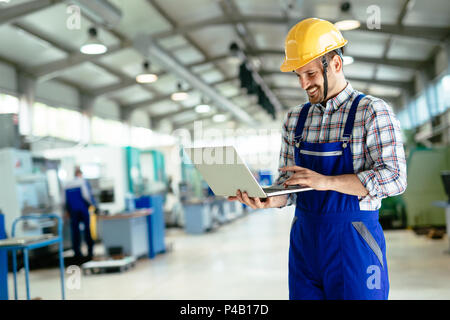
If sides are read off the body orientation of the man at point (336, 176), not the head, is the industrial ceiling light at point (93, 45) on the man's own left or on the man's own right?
on the man's own right

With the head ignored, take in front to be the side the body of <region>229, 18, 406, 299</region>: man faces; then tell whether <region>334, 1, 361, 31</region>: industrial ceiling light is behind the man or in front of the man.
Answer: behind

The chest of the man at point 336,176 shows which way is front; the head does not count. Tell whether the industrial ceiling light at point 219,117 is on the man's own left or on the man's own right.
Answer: on the man's own right

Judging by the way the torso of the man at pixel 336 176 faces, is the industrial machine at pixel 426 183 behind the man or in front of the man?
behind

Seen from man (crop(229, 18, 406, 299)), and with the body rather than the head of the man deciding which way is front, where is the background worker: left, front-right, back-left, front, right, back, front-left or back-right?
right

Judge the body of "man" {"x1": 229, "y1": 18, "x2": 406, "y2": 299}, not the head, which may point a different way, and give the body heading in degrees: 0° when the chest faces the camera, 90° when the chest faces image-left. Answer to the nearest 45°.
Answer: approximately 45°
